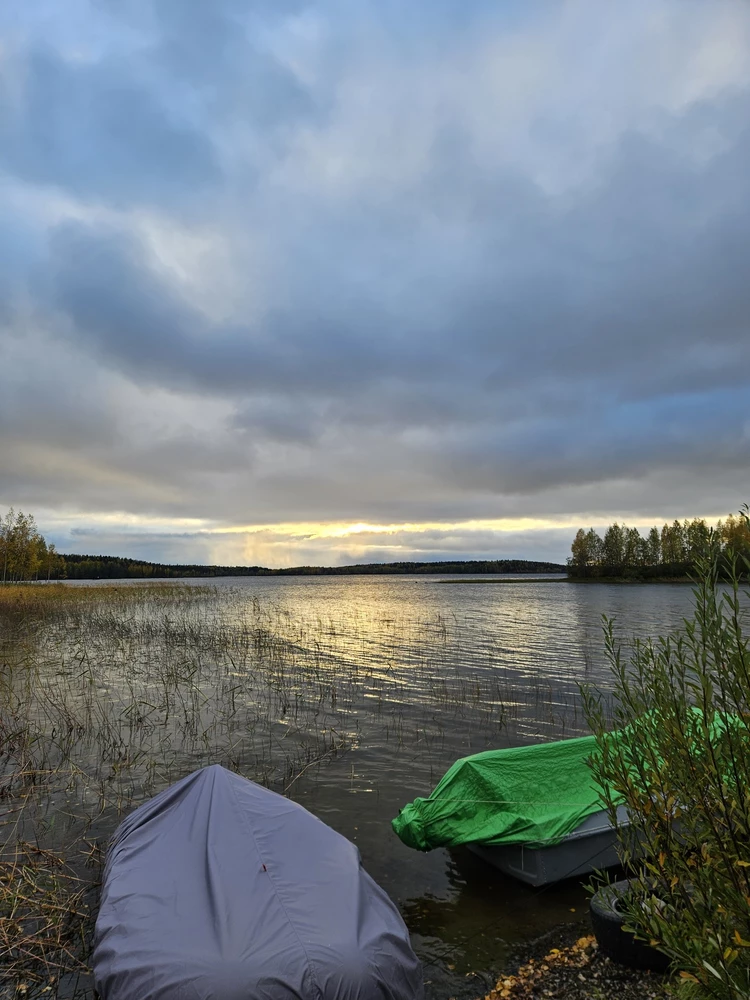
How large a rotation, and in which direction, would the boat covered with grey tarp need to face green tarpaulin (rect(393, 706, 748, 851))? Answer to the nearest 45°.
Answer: approximately 45° to its right

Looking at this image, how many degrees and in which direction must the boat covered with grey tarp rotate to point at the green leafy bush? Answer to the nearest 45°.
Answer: approximately 135° to its right

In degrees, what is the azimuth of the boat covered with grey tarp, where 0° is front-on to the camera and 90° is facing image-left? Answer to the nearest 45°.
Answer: approximately 180°

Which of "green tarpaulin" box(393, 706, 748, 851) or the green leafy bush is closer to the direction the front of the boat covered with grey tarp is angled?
the green tarpaulin

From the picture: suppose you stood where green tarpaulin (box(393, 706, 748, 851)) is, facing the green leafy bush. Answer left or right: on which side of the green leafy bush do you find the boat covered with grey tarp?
right

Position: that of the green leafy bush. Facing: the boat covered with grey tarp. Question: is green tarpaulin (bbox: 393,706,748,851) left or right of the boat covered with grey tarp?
right
